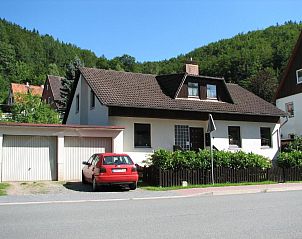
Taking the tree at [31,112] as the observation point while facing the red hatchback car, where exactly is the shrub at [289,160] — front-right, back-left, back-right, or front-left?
front-left

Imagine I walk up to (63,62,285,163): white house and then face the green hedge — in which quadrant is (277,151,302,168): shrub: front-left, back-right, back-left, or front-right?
front-left

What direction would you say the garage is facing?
toward the camera

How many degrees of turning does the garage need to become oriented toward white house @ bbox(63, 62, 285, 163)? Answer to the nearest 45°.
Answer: approximately 135° to its left

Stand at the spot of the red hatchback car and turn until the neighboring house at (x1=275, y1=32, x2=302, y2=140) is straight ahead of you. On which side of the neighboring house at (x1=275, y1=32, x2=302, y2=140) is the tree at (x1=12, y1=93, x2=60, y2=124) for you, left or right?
left

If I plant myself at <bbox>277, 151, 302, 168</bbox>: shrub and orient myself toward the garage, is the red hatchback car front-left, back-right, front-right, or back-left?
front-left

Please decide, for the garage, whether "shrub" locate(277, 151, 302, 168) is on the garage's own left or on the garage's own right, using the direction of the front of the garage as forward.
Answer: on the garage's own left

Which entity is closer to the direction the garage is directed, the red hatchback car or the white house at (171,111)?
the red hatchback car

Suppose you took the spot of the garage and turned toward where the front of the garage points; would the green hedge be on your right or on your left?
on your left

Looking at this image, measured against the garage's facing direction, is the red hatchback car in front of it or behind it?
in front

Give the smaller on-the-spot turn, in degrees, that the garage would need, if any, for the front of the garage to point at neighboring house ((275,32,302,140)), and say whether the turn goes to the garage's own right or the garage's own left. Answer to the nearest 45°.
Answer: approximately 135° to the garage's own left

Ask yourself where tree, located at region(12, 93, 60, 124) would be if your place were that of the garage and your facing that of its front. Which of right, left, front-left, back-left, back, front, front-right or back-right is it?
back
